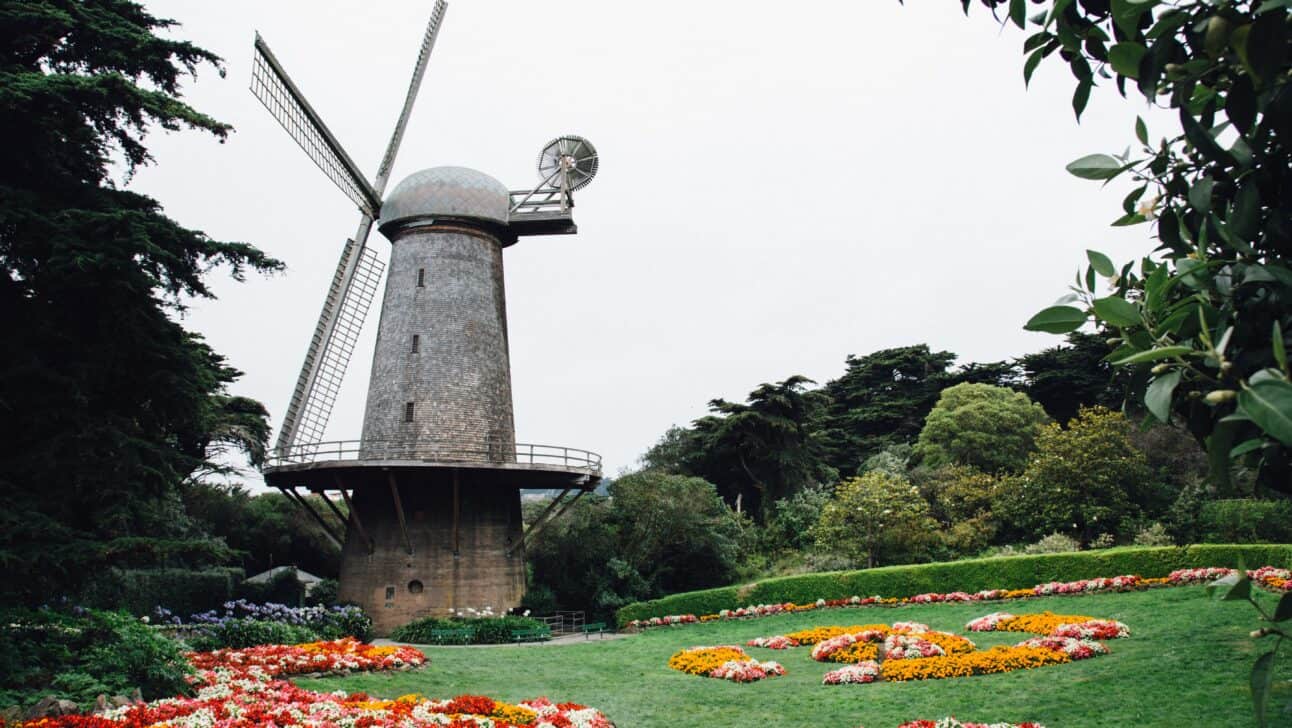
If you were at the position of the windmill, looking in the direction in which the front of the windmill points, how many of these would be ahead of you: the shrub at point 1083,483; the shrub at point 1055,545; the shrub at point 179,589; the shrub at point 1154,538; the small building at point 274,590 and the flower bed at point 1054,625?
2

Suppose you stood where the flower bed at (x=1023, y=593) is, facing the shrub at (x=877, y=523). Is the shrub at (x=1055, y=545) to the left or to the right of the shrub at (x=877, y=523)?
right

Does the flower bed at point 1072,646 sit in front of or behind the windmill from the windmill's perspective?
behind

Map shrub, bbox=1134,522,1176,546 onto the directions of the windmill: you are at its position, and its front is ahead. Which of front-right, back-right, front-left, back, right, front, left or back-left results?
back-right

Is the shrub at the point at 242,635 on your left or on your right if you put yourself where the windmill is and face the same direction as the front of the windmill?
on your left

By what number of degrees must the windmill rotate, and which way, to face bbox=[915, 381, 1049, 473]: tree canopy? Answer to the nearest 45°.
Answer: approximately 135° to its right

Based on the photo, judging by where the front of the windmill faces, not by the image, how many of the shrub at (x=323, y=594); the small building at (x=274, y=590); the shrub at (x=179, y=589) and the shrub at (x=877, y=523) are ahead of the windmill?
3

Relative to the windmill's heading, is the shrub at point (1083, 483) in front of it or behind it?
behind

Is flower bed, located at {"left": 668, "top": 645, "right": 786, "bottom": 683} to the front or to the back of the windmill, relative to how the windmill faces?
to the back

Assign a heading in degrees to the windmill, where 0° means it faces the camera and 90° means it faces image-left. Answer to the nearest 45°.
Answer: approximately 135°

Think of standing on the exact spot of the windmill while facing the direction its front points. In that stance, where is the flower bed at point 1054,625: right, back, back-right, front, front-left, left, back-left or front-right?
back

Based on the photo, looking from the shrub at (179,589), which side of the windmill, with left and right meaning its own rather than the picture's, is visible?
front

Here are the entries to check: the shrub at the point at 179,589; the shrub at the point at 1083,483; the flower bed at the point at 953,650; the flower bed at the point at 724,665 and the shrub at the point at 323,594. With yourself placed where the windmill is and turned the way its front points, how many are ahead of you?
2
